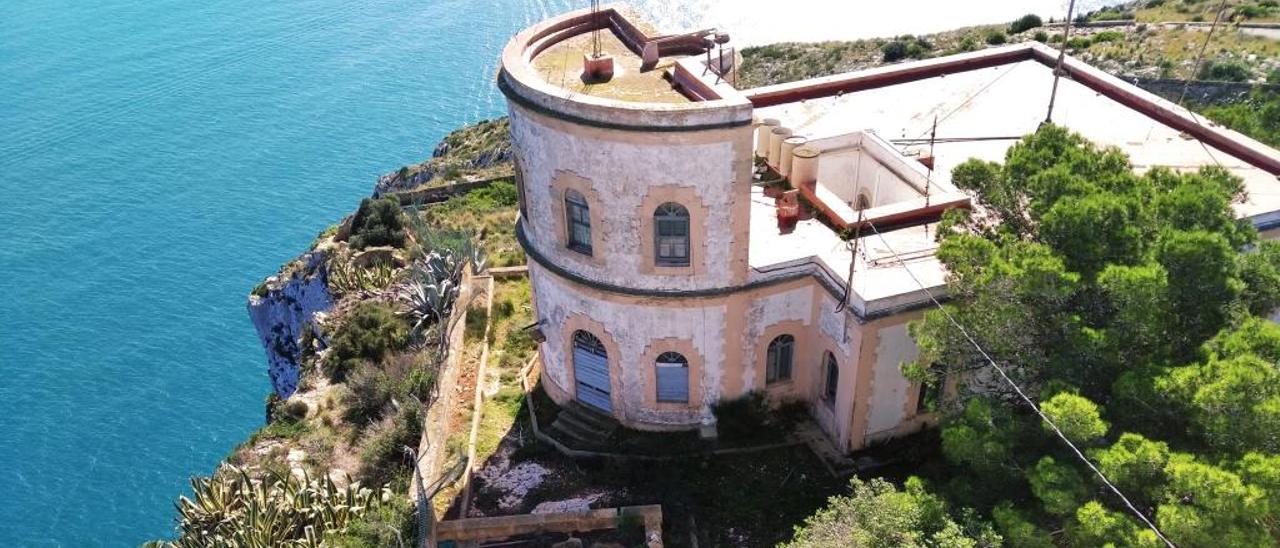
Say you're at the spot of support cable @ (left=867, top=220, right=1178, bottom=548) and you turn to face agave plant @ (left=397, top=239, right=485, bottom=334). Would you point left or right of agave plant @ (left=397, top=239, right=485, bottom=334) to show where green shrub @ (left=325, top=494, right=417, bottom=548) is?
left

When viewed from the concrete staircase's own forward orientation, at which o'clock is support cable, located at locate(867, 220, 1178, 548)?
The support cable is roughly at 9 o'clock from the concrete staircase.

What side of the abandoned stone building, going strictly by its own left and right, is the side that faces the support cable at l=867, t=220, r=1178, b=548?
left

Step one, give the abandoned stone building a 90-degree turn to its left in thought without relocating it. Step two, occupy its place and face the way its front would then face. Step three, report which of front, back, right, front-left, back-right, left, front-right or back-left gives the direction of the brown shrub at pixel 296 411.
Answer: back-right

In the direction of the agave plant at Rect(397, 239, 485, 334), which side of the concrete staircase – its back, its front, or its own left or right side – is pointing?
right

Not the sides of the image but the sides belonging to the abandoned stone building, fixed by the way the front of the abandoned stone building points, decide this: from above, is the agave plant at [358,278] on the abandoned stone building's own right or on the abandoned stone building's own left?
on the abandoned stone building's own right

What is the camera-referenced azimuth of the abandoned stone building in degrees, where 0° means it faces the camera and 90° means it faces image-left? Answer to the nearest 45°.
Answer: approximately 45°

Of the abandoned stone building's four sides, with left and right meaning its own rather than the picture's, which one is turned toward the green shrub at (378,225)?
right

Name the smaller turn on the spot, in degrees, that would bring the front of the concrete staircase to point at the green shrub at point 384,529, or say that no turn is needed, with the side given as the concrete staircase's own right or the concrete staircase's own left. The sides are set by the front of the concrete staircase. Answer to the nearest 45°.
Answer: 0° — it already faces it

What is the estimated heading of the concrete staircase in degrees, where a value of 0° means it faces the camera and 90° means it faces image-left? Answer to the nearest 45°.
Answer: approximately 45°

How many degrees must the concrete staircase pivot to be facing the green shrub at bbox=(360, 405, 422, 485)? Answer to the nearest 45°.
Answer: approximately 45° to its right

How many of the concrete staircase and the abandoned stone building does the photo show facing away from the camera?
0

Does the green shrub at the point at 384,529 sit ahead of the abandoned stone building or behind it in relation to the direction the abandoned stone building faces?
ahead
